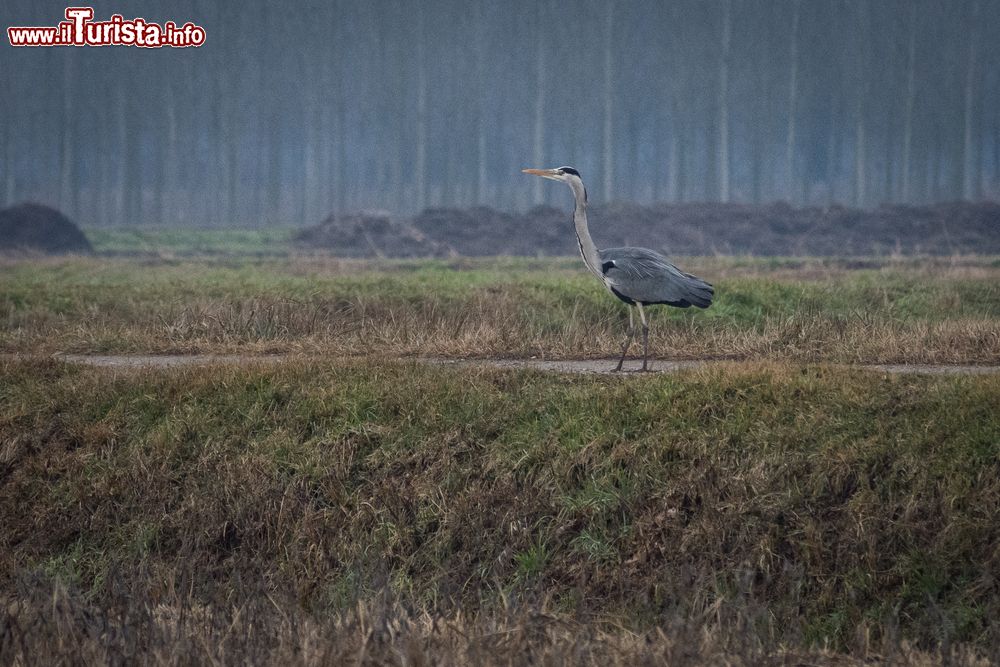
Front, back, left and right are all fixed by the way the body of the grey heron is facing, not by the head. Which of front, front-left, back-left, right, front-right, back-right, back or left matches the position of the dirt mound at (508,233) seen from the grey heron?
right

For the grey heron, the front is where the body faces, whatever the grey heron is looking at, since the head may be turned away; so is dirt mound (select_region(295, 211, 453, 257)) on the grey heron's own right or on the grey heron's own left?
on the grey heron's own right

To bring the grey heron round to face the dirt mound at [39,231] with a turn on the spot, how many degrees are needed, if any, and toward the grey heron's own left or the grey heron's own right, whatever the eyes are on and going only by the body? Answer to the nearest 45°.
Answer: approximately 45° to the grey heron's own right

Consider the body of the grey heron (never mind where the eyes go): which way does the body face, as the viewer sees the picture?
to the viewer's left
